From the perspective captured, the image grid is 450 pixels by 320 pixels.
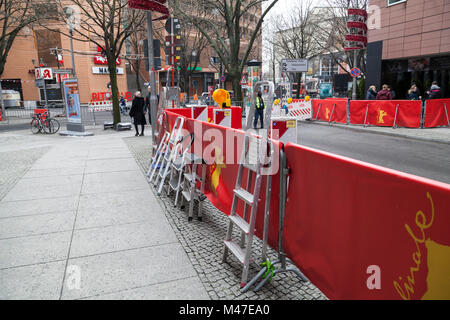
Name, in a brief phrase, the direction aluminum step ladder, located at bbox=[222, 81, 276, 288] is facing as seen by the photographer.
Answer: facing the viewer and to the left of the viewer

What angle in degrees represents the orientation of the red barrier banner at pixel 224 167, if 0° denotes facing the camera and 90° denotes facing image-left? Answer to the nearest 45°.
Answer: approximately 45°

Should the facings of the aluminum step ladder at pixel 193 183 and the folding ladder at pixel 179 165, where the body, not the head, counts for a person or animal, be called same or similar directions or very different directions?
same or similar directions

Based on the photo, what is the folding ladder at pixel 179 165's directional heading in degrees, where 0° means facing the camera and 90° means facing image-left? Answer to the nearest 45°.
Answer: approximately 45°

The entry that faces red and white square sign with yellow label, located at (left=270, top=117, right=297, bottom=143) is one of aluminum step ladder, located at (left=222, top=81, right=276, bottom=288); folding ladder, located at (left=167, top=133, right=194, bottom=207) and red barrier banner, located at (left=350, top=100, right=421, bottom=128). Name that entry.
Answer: the red barrier banner

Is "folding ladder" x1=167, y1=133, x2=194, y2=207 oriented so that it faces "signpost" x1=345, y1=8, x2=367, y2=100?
no

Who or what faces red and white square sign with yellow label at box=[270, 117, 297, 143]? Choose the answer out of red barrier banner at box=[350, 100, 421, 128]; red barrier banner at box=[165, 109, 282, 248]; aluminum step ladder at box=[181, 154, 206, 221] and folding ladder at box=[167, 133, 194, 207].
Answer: red barrier banner at box=[350, 100, 421, 128]

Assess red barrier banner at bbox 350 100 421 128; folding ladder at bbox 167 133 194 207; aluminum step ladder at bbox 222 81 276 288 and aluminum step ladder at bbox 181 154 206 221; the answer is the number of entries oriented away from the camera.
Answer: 0

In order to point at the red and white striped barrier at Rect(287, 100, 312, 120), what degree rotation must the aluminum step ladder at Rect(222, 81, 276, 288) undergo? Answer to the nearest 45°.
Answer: approximately 135° to its right

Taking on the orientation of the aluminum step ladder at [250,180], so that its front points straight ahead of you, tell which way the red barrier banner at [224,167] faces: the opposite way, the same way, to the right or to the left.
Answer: the same way

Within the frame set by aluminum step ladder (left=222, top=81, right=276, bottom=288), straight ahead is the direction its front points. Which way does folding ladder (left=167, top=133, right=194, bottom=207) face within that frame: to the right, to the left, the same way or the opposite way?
the same way

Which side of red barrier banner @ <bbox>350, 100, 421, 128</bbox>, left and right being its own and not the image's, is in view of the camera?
front

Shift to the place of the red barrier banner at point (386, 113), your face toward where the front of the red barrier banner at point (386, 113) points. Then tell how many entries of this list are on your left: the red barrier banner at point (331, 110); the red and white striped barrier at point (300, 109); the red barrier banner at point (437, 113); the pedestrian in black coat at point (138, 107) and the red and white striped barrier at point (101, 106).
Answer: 1

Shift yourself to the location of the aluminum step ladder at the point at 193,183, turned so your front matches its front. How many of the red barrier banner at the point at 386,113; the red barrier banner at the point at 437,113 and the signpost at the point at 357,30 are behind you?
3

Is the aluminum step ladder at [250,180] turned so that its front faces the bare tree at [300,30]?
no

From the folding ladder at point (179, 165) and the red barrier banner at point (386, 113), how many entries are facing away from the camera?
0

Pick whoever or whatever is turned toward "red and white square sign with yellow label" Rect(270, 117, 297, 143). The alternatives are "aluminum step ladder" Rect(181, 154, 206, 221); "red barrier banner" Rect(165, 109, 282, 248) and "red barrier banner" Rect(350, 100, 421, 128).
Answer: "red barrier banner" Rect(350, 100, 421, 128)

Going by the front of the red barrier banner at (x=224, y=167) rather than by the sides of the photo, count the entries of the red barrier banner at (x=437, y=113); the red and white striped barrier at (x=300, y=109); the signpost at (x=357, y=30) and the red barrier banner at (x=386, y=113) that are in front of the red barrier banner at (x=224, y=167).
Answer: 0
